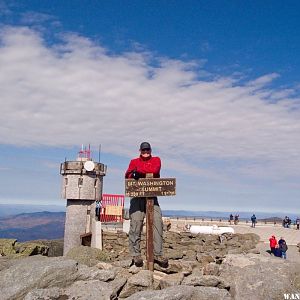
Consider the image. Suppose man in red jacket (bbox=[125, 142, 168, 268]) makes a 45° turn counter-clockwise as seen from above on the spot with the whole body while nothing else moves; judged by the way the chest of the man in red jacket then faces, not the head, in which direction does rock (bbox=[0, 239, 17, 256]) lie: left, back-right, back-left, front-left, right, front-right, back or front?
back

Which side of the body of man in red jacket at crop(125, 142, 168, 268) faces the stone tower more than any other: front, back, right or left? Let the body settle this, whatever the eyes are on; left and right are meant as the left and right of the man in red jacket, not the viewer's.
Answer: back

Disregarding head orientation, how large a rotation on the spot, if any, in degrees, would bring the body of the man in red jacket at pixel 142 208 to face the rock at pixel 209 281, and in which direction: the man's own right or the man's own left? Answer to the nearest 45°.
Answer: approximately 45° to the man's own left

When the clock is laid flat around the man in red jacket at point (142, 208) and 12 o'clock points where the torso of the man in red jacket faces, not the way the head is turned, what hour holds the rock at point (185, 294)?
The rock is roughly at 11 o'clock from the man in red jacket.

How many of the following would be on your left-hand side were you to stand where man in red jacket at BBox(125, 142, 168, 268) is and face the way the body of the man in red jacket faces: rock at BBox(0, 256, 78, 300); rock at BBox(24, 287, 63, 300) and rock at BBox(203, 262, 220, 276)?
1

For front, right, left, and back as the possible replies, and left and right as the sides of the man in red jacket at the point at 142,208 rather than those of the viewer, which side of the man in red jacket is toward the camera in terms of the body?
front

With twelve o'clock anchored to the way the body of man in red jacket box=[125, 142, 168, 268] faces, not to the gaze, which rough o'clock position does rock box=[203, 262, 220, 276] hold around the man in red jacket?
The rock is roughly at 9 o'clock from the man in red jacket.
